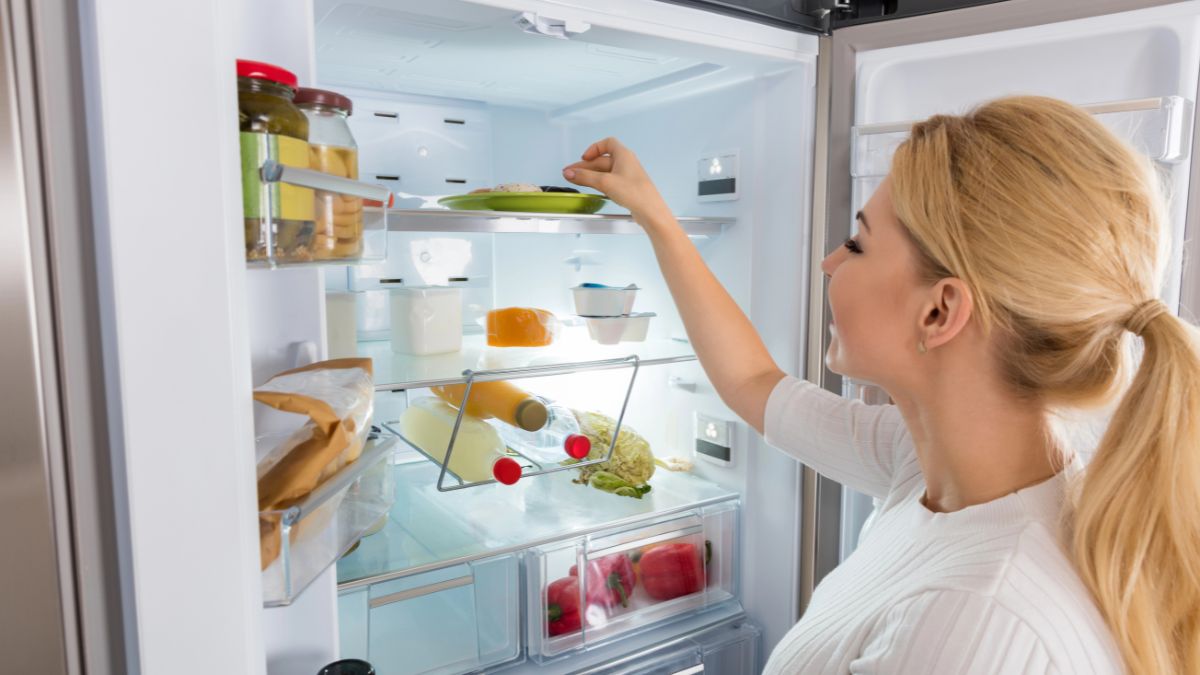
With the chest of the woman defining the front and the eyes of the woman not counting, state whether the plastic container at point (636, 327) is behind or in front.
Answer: in front

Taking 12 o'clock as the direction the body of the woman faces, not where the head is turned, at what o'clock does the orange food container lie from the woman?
The orange food container is roughly at 1 o'clock from the woman.

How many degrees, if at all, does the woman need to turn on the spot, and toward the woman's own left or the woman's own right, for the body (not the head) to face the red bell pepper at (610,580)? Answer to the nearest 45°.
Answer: approximately 45° to the woman's own right

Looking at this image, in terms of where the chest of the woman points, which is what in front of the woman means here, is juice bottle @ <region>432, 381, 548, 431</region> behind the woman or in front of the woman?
in front

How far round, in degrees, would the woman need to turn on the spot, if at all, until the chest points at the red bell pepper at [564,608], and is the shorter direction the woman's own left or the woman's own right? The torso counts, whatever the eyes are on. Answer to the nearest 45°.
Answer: approximately 45° to the woman's own right

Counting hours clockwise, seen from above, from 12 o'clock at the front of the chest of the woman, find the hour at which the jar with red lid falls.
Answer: The jar with red lid is roughly at 11 o'clock from the woman.

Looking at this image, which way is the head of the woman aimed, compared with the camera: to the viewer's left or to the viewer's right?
to the viewer's left

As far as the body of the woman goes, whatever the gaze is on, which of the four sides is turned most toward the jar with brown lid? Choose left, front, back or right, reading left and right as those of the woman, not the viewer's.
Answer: front

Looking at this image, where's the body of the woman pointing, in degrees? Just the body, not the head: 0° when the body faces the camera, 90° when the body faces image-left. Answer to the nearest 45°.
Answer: approximately 90°

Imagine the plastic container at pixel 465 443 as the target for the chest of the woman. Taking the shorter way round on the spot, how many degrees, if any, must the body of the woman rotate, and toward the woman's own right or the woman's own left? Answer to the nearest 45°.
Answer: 0° — they already face it

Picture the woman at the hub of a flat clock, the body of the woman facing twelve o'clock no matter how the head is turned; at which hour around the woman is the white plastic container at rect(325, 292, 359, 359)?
The white plastic container is roughly at 12 o'clock from the woman.

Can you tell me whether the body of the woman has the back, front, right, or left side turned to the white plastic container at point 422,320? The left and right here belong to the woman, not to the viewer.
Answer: front
